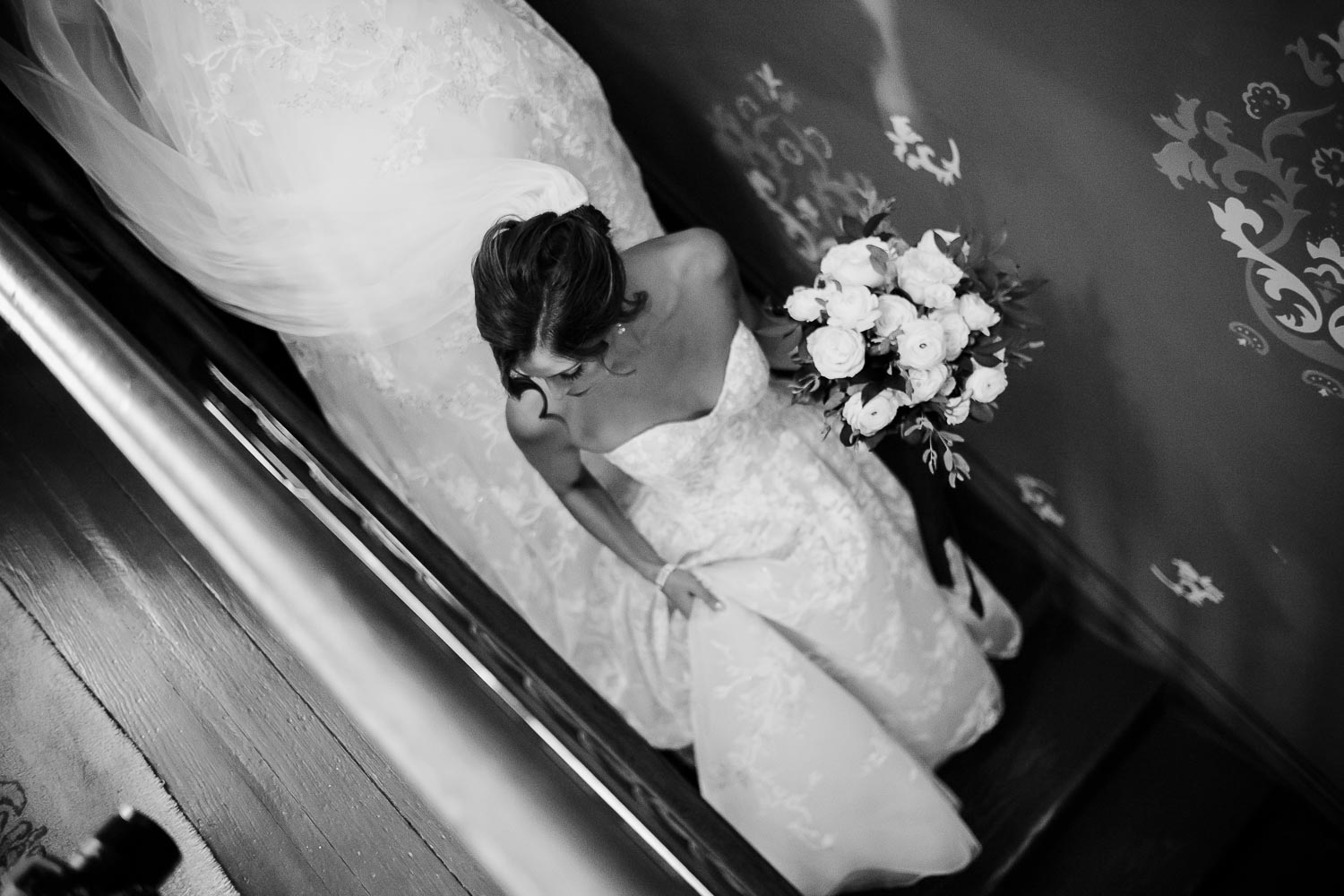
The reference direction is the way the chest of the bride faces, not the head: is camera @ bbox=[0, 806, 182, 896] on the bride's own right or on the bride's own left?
on the bride's own right
